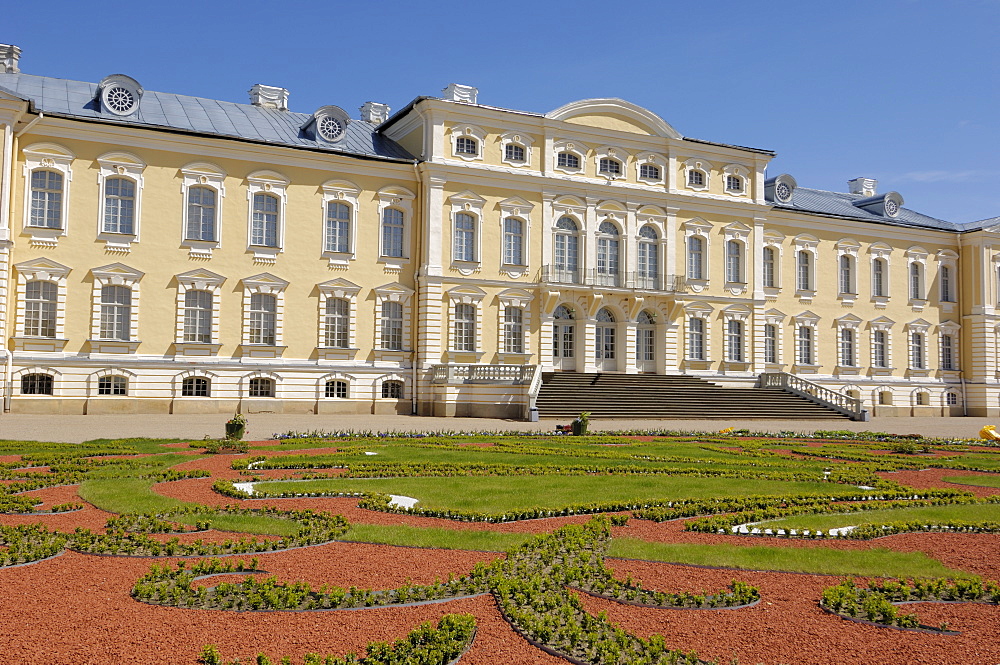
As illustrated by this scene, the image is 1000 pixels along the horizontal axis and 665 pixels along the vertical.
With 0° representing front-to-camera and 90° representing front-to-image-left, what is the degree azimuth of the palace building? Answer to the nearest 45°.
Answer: approximately 315°
